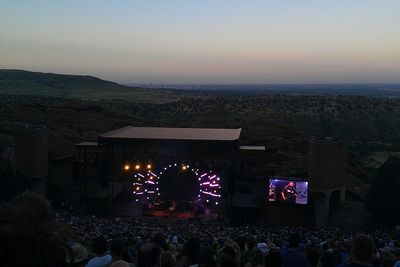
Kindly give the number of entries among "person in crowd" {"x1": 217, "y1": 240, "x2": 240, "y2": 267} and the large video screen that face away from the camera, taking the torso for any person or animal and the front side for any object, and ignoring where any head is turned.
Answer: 1

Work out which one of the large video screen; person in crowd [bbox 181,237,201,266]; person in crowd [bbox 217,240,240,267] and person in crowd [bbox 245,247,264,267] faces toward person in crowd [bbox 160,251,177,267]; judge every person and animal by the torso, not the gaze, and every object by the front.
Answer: the large video screen

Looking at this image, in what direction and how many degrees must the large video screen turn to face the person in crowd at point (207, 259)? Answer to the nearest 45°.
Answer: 0° — it already faces them

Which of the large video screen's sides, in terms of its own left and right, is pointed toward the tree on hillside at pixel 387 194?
left

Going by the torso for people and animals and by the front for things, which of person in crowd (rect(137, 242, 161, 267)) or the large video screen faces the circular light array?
the person in crowd

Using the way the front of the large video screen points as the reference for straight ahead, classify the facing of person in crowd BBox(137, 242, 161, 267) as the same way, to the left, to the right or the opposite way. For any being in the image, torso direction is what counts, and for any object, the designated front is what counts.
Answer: the opposite way

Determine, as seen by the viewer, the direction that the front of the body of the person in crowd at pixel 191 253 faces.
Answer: away from the camera

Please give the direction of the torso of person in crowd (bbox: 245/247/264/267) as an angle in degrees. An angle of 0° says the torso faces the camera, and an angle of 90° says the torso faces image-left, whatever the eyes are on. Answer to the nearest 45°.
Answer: approximately 180°

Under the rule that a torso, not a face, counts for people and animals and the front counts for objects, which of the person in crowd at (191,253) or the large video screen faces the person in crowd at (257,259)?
the large video screen

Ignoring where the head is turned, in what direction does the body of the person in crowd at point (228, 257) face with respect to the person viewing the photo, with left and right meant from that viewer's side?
facing away from the viewer

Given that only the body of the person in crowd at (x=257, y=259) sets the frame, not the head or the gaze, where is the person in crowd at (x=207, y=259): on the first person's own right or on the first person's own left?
on the first person's own left

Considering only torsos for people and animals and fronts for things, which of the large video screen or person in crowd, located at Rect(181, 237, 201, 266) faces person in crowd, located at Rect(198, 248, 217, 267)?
the large video screen

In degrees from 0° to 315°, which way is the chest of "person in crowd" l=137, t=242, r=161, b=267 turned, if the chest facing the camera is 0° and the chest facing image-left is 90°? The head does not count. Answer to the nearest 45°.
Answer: approximately 180°
